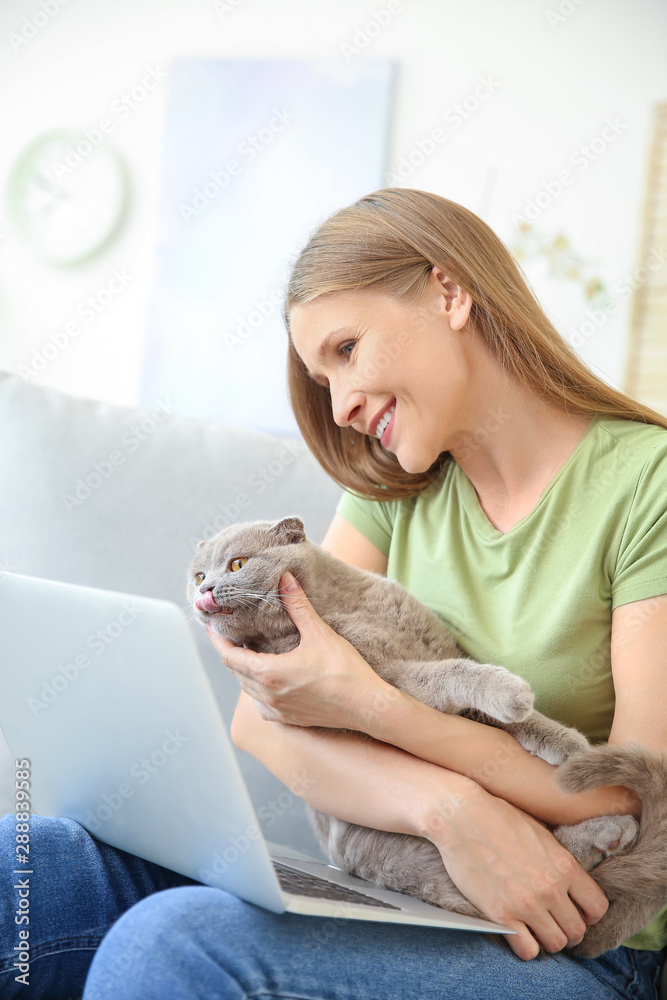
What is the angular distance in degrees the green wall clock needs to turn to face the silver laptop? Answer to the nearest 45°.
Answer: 0° — it already faces it

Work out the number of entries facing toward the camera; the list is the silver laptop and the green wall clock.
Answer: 1

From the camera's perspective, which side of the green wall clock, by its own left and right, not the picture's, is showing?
front

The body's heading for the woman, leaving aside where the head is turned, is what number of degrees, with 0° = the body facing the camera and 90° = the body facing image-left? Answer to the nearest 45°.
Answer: approximately 45°

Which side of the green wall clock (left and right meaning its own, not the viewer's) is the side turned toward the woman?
front

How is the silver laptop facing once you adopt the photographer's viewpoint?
facing away from the viewer and to the right of the viewer

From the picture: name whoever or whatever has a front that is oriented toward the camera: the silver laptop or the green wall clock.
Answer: the green wall clock

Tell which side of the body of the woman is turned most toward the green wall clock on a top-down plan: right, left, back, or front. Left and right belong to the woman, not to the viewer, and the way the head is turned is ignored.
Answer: right

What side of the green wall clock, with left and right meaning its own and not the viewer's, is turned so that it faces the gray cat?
front
